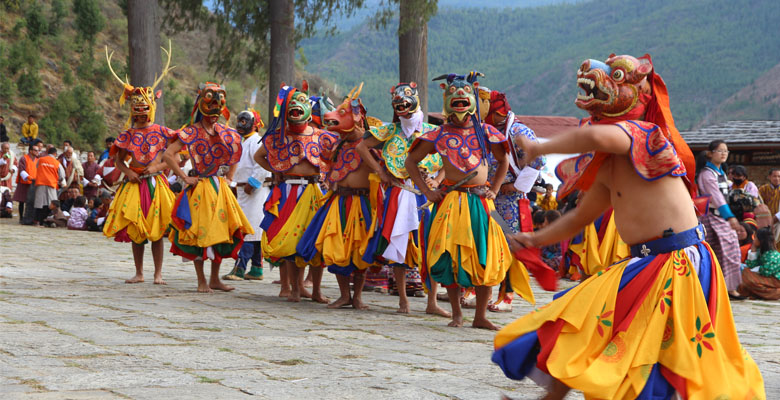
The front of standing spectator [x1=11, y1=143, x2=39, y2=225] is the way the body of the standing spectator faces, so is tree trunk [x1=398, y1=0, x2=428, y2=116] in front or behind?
in front

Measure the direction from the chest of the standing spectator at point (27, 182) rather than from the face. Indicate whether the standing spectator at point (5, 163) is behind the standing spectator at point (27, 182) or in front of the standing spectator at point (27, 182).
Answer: behind

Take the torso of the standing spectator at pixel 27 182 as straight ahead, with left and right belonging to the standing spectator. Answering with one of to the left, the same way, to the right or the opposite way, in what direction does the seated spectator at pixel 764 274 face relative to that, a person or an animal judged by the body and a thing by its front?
the opposite way

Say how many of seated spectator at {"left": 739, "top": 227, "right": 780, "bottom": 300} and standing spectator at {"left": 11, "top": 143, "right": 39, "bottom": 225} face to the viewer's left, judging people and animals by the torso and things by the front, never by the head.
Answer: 1

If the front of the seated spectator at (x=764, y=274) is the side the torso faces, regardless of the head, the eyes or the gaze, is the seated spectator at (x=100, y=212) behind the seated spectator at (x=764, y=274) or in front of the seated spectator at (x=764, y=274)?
in front

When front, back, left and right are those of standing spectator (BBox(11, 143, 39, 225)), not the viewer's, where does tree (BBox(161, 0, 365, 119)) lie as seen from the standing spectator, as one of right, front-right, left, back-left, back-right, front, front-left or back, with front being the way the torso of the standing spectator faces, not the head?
front

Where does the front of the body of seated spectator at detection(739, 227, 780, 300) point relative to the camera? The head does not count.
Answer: to the viewer's left

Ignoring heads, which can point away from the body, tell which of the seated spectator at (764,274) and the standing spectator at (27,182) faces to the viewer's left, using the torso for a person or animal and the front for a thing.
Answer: the seated spectator

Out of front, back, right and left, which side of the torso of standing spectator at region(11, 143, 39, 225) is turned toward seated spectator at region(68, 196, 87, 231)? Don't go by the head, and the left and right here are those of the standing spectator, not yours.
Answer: front

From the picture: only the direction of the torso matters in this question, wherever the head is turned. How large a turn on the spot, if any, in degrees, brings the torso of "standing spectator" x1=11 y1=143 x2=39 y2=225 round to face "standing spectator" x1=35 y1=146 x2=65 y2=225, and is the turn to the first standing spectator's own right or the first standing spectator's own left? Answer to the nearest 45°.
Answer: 0° — they already face them

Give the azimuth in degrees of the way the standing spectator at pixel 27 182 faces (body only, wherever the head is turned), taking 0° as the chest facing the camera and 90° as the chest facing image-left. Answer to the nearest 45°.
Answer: approximately 315°

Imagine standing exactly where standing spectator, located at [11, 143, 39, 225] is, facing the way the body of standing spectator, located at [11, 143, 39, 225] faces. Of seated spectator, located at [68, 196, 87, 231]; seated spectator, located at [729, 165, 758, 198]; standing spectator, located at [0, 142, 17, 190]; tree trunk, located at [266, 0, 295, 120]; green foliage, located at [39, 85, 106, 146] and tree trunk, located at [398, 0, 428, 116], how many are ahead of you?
4

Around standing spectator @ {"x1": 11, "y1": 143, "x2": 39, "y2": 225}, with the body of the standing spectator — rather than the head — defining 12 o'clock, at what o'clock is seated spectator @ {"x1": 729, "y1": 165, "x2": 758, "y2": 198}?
The seated spectator is roughly at 12 o'clock from the standing spectator.
